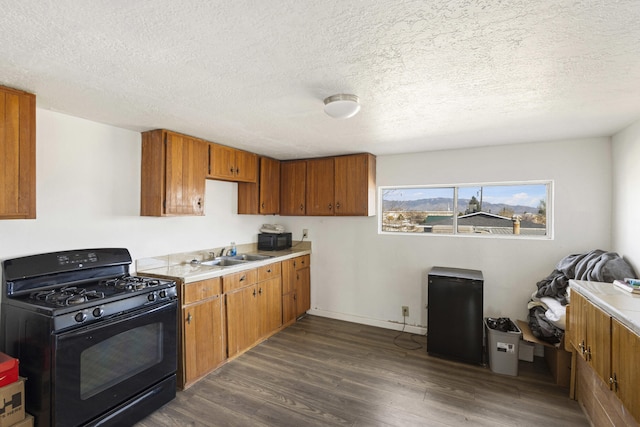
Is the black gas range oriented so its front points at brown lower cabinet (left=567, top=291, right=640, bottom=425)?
yes

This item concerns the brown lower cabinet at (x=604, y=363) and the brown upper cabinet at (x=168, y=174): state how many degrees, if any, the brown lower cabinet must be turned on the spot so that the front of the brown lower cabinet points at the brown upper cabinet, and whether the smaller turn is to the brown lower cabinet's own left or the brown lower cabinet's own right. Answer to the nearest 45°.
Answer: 0° — it already faces it

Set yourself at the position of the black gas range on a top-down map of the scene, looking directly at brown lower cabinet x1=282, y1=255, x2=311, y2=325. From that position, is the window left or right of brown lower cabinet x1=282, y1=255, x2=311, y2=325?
right

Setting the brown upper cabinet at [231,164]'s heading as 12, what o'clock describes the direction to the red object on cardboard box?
The red object on cardboard box is roughly at 3 o'clock from the brown upper cabinet.

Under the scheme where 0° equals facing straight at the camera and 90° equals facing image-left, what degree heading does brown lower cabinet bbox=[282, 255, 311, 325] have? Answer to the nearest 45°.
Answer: approximately 315°

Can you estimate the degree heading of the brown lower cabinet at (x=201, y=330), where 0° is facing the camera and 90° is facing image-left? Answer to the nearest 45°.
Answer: approximately 315°
